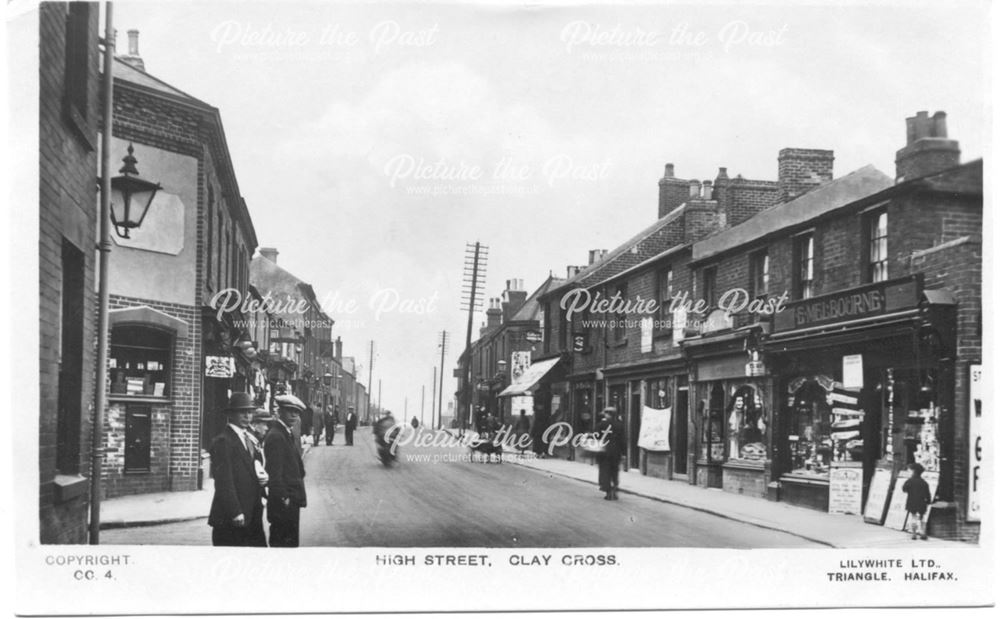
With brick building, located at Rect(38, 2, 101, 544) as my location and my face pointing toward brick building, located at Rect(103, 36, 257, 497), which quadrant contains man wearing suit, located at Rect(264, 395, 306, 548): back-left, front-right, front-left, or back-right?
front-right

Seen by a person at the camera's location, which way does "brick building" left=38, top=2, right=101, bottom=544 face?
facing the viewer and to the right of the viewer

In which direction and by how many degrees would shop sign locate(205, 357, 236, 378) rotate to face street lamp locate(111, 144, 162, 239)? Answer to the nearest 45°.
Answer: approximately 45° to its right

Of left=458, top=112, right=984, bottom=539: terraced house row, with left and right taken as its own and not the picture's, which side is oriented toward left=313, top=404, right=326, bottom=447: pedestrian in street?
front

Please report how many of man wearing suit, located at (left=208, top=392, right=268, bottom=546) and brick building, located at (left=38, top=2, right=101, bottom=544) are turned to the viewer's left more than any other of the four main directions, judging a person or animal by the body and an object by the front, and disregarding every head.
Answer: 0

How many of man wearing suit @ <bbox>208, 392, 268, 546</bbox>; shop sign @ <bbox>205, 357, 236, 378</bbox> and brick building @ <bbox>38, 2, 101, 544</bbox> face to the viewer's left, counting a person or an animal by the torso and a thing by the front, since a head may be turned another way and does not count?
0

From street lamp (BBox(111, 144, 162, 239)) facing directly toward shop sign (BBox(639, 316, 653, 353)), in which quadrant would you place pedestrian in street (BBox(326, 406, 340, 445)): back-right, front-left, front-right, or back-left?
front-left
